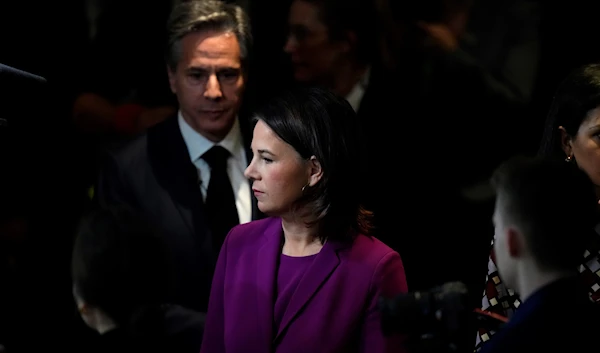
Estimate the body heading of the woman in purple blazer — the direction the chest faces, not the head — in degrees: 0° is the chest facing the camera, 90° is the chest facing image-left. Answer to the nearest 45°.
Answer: approximately 45°

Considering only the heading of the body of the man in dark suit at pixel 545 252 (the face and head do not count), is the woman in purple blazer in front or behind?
in front

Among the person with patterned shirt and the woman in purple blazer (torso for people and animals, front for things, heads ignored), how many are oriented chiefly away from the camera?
0

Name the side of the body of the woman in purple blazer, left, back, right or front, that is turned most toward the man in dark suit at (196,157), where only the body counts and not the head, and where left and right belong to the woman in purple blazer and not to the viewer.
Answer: right

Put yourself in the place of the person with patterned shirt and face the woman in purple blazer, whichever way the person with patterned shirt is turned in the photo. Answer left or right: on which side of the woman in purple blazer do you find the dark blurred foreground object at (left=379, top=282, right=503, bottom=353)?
left

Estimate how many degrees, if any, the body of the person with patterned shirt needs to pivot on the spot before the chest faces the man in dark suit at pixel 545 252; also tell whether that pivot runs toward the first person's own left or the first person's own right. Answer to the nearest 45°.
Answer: approximately 45° to the first person's own right

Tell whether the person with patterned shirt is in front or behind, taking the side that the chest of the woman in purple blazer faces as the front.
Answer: behind

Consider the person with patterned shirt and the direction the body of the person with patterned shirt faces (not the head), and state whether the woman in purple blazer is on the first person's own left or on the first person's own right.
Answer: on the first person's own right

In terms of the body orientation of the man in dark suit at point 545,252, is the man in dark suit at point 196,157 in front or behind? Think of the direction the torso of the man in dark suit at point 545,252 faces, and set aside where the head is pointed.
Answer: in front

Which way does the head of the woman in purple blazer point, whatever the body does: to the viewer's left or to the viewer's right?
to the viewer's left

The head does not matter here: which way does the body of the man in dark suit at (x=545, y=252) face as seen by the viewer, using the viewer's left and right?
facing away from the viewer and to the left of the viewer

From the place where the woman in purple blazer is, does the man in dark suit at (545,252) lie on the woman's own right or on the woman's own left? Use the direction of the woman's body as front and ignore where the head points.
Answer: on the woman's own left
